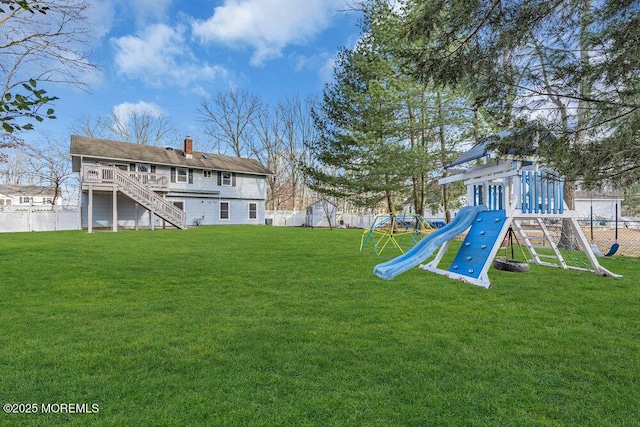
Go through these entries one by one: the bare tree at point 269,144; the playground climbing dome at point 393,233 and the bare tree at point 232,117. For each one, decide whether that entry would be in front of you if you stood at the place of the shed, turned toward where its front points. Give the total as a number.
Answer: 1

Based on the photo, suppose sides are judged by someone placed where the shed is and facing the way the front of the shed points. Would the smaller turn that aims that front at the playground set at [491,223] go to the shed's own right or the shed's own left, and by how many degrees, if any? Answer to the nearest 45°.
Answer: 0° — it already faces it

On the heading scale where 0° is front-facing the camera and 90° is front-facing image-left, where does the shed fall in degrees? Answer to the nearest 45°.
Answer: approximately 0°

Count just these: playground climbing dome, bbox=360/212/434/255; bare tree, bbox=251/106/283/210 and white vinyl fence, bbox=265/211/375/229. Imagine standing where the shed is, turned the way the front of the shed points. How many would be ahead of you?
1

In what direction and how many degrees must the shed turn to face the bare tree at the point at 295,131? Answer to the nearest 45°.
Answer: approximately 180°

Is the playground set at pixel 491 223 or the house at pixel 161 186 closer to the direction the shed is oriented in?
the playground set

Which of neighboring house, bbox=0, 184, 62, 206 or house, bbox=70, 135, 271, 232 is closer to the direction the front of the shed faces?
the house

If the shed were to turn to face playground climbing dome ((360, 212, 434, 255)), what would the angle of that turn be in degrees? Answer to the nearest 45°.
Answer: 0° — it already faces it

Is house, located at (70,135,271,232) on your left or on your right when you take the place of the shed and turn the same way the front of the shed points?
on your right

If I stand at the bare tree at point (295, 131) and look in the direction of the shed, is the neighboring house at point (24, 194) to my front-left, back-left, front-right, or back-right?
back-right

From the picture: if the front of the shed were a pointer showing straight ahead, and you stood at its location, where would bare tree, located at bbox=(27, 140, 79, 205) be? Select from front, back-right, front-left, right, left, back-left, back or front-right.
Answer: right

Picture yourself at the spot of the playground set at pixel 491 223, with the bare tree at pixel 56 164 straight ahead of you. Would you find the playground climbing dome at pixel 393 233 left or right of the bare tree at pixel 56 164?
right

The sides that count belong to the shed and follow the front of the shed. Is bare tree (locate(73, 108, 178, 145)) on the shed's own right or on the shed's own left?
on the shed's own right
